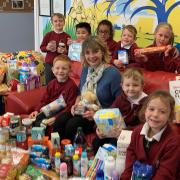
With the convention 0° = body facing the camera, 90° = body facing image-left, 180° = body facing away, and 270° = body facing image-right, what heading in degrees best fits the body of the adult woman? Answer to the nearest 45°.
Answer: approximately 45°

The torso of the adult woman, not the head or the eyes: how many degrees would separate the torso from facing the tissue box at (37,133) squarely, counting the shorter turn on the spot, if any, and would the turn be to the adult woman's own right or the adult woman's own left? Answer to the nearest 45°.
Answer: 0° — they already face it

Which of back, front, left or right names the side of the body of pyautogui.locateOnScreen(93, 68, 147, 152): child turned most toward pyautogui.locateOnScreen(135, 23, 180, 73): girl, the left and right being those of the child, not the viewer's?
back

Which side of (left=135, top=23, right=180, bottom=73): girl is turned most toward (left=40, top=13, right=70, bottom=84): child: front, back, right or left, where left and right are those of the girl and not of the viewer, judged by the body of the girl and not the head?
right

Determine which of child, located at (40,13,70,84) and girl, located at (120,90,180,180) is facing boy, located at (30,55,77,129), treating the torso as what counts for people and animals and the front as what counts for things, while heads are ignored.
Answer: the child

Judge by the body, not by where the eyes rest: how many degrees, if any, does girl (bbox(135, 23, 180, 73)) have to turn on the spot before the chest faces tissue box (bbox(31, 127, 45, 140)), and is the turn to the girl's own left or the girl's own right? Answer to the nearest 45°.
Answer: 0° — they already face it

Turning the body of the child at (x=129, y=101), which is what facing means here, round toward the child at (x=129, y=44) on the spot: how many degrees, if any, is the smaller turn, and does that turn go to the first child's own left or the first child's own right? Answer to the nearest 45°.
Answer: approximately 135° to the first child's own right

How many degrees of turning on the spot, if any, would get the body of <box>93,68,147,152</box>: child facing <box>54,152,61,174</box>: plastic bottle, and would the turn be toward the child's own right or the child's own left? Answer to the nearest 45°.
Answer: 0° — they already face it
